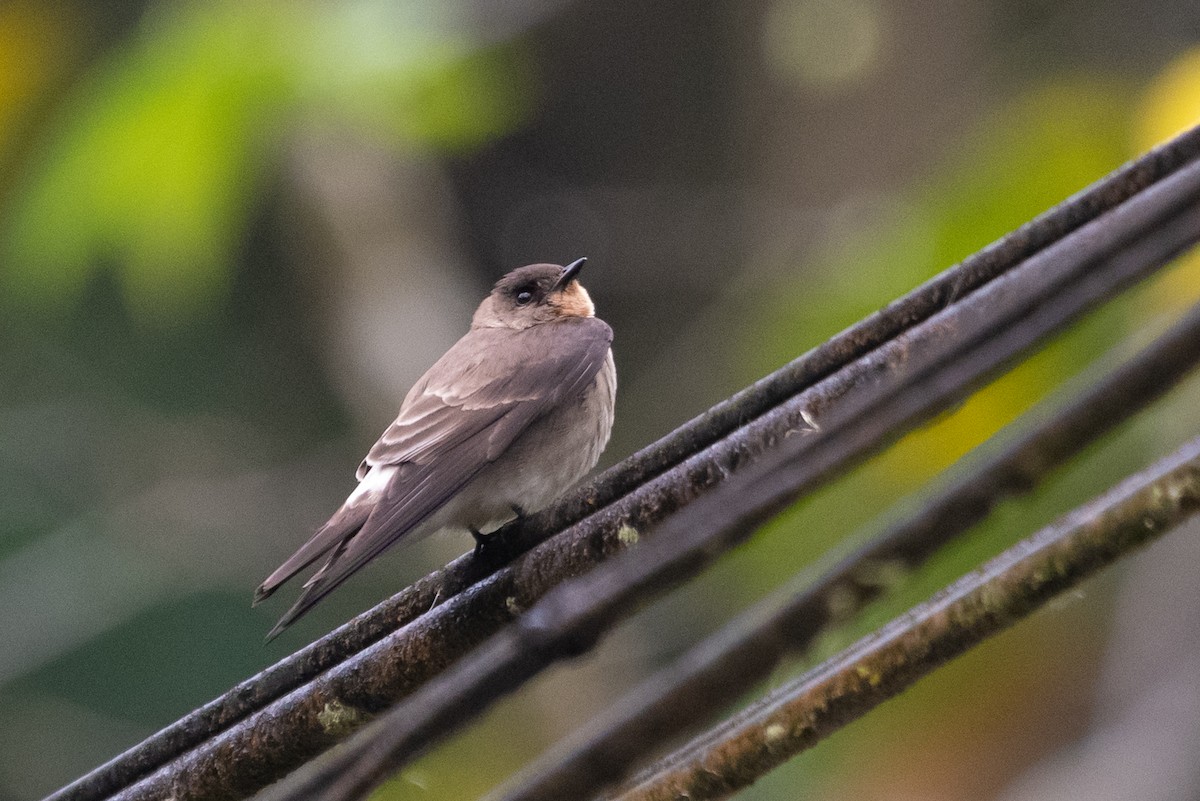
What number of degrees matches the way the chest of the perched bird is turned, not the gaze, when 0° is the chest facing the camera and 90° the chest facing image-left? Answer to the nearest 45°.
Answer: approximately 270°
